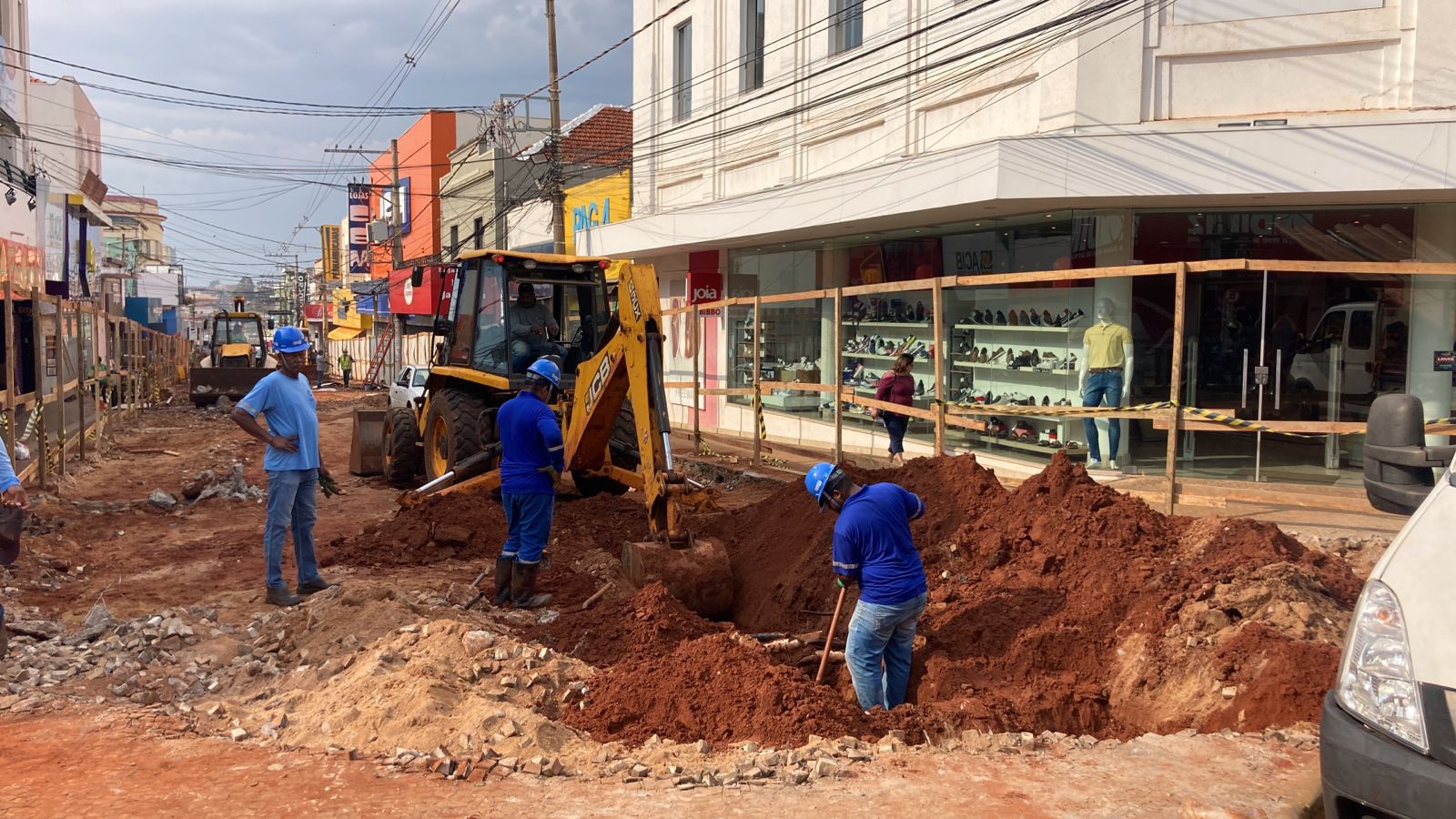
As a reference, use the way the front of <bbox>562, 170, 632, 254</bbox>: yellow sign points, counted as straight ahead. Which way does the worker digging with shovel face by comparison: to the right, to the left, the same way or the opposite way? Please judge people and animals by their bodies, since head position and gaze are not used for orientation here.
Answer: to the right

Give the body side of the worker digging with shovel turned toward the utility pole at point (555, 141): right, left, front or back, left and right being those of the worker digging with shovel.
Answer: front

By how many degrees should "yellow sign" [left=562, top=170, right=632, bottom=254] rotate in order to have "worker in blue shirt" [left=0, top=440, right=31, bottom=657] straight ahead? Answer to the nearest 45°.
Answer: approximately 45° to its left

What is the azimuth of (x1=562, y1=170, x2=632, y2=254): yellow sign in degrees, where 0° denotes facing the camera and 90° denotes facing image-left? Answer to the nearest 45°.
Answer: approximately 45°

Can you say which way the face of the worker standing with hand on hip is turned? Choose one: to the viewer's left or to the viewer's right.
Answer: to the viewer's right

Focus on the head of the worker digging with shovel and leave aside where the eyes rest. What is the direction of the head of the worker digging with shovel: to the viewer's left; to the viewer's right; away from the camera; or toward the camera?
to the viewer's left

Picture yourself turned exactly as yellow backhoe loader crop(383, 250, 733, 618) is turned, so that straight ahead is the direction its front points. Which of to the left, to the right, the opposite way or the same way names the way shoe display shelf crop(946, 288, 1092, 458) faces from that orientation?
to the left

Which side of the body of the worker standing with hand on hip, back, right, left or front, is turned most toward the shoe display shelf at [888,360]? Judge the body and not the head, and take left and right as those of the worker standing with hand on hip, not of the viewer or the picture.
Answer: left

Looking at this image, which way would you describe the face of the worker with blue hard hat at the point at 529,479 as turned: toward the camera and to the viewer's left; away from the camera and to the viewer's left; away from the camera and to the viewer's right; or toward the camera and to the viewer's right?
away from the camera and to the viewer's right

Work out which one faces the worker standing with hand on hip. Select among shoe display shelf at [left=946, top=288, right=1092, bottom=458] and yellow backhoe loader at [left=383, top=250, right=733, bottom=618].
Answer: the shoe display shelf

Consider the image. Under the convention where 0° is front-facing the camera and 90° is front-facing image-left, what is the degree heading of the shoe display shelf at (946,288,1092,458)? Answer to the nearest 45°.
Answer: approximately 45°

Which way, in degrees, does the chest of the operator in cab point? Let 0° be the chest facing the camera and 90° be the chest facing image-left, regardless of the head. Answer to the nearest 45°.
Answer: approximately 315°
